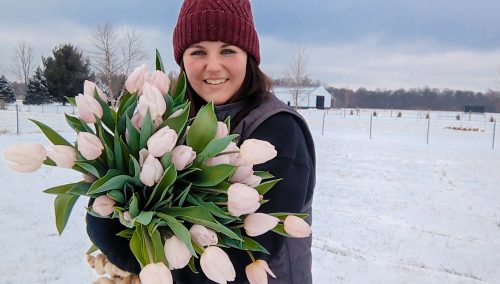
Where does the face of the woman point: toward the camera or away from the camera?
toward the camera

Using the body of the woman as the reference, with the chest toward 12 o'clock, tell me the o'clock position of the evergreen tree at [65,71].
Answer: The evergreen tree is roughly at 4 o'clock from the woman.

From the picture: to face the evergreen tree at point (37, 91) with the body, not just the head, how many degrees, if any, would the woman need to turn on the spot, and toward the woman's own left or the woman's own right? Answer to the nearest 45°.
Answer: approximately 135° to the woman's own right

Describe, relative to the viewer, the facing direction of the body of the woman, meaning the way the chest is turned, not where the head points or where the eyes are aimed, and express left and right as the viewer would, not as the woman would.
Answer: facing the viewer and to the left of the viewer

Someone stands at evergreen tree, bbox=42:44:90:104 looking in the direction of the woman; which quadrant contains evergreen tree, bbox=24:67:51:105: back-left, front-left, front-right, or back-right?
back-right
